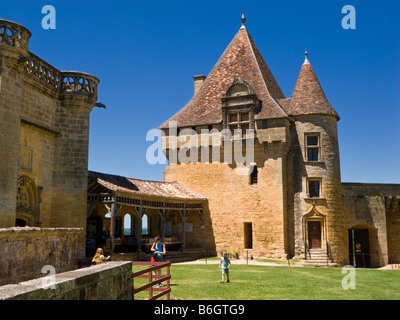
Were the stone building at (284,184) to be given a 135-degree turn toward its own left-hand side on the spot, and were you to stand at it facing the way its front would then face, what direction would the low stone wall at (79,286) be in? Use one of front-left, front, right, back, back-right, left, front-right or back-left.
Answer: back-right

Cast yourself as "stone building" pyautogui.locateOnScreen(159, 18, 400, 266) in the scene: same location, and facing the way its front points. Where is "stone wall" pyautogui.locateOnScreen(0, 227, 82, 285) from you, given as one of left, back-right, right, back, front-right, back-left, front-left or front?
front

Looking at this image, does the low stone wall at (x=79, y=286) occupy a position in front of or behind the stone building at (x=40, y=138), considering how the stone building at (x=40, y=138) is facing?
in front

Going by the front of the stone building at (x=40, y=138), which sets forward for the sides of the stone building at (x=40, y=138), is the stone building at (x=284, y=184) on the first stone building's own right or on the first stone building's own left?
on the first stone building's own left

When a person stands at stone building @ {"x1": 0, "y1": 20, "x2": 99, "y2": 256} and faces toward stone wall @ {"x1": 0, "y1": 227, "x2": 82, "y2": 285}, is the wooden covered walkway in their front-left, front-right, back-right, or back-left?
back-left

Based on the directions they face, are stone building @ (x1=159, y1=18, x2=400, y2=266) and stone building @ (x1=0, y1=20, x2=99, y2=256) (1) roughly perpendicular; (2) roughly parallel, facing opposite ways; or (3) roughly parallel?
roughly perpendicular

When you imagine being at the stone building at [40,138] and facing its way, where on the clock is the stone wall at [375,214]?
The stone wall is roughly at 10 o'clock from the stone building.

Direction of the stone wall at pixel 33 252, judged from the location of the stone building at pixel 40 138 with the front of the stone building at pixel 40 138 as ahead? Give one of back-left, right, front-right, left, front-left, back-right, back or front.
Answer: front-right

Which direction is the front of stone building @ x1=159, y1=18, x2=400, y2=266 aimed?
toward the camera

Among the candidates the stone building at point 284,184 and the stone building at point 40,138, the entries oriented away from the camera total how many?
0

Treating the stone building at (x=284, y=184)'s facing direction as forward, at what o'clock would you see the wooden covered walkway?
The wooden covered walkway is roughly at 2 o'clock from the stone building.

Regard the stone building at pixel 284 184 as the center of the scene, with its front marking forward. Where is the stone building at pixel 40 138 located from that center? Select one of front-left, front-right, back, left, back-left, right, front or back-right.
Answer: front-right

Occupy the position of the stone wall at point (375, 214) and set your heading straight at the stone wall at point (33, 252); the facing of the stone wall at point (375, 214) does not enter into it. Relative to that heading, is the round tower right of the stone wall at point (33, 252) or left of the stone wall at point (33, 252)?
right
